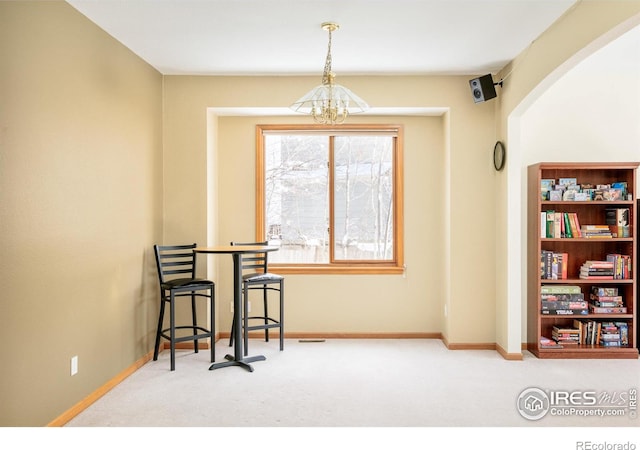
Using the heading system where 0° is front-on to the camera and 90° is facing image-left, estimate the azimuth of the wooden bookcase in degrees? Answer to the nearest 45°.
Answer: approximately 0°

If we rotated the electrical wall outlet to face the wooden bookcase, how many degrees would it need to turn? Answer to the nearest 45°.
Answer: approximately 45° to its left

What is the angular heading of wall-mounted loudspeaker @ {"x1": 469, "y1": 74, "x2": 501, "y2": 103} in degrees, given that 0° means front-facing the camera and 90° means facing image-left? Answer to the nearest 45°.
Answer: approximately 45°

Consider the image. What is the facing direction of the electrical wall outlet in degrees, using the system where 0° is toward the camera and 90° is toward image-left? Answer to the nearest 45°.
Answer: approximately 315°

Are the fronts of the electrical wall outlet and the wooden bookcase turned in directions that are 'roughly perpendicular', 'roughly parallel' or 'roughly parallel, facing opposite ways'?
roughly perpendicular

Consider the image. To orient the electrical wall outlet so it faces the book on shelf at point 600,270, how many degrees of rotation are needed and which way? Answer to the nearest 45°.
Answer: approximately 45° to its left

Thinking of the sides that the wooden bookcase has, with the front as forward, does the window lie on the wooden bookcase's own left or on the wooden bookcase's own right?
on the wooden bookcase's own right
